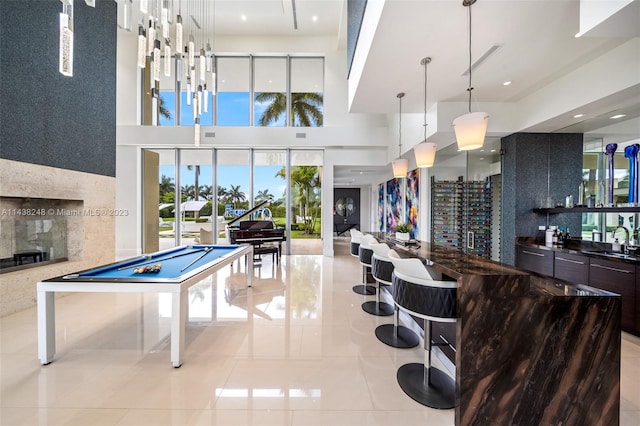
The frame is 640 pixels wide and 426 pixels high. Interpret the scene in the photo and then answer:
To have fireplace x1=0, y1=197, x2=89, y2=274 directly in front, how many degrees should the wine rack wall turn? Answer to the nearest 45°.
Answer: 0° — it already faces it

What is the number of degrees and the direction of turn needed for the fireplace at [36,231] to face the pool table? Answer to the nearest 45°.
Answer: approximately 45° to its right

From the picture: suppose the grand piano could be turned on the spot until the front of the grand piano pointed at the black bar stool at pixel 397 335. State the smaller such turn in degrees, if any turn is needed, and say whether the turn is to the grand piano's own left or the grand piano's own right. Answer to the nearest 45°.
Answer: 0° — it already faces it

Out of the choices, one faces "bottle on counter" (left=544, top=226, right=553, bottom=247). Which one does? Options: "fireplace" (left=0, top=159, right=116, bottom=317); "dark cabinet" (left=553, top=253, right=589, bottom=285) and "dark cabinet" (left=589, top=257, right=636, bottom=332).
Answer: the fireplace

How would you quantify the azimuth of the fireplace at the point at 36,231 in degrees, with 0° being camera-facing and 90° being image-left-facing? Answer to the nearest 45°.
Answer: approximately 315°

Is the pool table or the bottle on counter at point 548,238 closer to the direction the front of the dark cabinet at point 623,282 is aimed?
the pool table

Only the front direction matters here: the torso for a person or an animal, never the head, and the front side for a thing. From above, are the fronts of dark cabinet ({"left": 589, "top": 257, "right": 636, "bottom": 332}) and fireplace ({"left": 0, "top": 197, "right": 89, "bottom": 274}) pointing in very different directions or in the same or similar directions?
very different directions

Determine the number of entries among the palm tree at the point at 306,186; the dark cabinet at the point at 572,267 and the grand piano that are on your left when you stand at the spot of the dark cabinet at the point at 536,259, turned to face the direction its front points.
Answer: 1

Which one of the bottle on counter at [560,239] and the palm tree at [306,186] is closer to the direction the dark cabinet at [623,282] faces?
the palm tree

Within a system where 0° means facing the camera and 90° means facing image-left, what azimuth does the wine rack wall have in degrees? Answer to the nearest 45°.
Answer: approximately 45°

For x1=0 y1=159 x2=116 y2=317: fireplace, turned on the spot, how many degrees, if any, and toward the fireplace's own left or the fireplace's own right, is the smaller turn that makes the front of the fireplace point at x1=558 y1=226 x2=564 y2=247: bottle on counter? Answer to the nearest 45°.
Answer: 0° — it already faces it
